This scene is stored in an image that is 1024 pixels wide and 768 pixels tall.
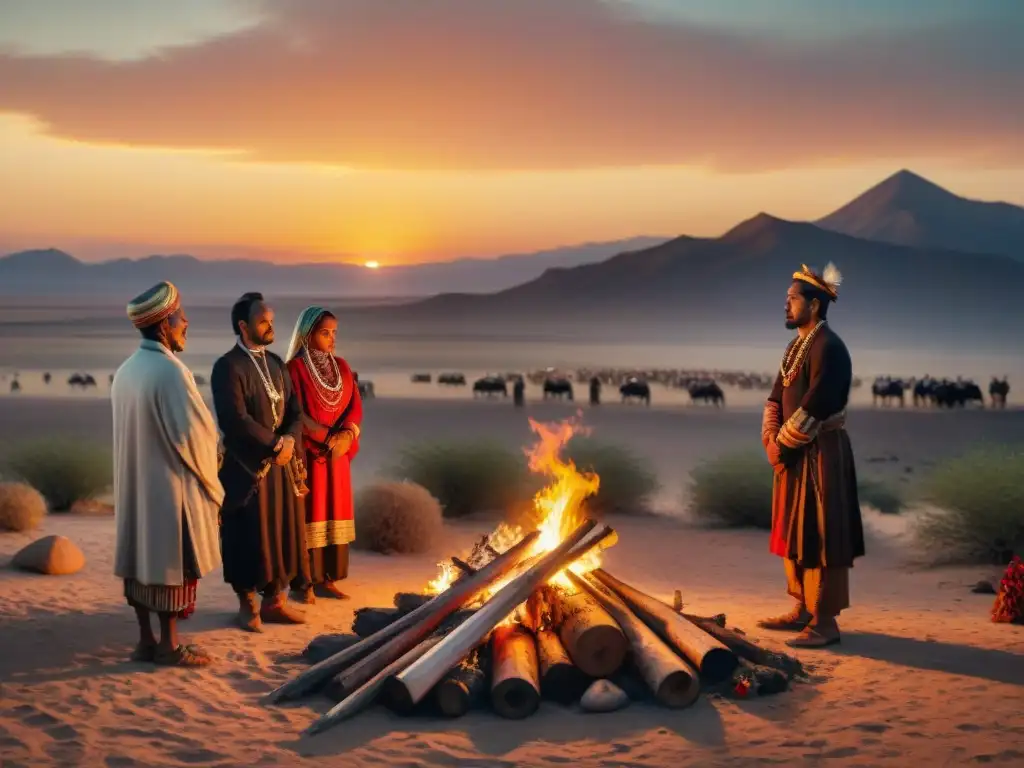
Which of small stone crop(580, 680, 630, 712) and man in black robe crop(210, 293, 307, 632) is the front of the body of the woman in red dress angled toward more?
the small stone

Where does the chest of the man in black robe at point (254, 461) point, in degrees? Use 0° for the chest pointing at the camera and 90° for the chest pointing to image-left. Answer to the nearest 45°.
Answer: approximately 315°

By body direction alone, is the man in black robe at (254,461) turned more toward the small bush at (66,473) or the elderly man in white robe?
the elderly man in white robe

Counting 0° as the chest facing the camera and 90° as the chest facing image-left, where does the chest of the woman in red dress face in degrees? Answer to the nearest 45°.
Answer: approximately 315°
